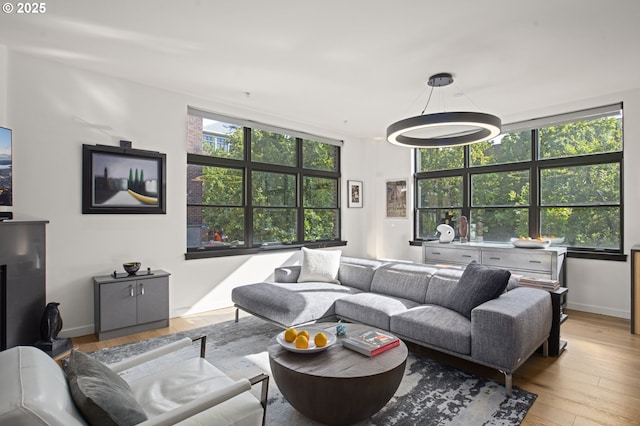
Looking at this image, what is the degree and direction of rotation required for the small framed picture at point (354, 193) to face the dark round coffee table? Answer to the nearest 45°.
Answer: approximately 45° to its right

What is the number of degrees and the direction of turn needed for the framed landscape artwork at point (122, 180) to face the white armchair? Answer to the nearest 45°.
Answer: approximately 45° to its right

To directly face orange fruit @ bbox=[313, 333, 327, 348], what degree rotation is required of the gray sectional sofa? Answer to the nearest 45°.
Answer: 0° — it already faces it

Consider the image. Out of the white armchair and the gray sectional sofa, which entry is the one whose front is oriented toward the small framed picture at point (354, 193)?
the white armchair

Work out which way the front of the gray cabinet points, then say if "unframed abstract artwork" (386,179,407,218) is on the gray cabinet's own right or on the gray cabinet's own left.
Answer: on the gray cabinet's own left

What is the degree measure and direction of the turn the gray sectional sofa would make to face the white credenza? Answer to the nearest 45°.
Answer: approximately 180°

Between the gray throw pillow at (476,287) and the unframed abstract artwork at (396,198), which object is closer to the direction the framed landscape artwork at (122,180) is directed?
the gray throw pillow

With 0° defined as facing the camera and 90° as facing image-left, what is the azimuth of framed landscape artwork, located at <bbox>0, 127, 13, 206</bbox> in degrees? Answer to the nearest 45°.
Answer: approximately 315°

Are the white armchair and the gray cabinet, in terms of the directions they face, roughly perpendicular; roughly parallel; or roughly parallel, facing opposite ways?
roughly perpendicular
